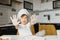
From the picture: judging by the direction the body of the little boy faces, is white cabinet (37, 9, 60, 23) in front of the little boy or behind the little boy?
behind

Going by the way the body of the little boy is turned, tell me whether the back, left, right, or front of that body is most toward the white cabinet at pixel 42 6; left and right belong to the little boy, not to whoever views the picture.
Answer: back

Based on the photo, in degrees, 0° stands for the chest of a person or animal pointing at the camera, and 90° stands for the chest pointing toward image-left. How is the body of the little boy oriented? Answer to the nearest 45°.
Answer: approximately 0°
